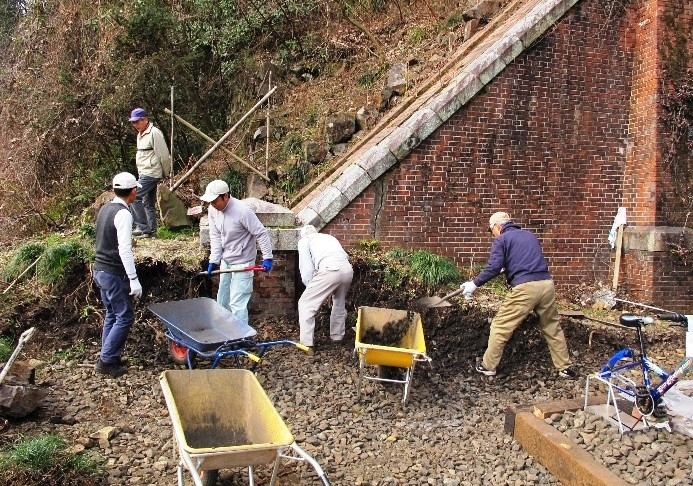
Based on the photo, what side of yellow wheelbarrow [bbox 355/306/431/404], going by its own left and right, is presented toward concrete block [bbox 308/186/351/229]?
front

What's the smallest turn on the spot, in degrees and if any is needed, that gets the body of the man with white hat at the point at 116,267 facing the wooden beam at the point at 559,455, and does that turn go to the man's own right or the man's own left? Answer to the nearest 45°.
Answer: approximately 90° to the man's own right

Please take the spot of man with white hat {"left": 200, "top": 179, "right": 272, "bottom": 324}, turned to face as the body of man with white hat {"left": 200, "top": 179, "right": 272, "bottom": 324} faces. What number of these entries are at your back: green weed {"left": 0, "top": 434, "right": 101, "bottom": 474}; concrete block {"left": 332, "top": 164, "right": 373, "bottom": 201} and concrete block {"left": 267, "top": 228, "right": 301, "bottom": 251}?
2

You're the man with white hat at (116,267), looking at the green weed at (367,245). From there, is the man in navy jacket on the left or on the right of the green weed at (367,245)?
right

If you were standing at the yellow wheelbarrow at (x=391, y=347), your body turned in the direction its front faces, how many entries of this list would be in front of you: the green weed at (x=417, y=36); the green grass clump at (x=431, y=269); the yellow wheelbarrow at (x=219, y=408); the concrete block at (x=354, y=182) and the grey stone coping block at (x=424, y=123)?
4

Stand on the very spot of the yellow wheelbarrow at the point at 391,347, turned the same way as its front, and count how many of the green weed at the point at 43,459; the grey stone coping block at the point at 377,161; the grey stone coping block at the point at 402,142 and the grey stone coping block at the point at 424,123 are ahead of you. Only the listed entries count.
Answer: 3

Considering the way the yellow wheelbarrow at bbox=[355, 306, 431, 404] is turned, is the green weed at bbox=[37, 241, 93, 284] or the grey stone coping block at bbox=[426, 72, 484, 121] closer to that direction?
the grey stone coping block

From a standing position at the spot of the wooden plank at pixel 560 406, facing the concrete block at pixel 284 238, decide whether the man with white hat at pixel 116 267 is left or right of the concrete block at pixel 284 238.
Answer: left

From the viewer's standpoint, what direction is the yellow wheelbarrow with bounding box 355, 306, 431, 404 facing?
away from the camera

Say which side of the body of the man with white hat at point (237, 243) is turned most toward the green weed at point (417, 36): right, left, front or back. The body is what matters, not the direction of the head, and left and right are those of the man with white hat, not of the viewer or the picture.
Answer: back

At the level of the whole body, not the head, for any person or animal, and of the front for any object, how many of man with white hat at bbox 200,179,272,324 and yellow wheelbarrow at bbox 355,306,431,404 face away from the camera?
1

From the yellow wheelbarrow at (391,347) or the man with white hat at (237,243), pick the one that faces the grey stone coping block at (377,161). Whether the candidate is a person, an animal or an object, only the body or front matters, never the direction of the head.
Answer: the yellow wheelbarrow

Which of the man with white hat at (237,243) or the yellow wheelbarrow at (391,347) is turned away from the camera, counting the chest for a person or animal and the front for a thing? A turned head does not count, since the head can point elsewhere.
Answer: the yellow wheelbarrow

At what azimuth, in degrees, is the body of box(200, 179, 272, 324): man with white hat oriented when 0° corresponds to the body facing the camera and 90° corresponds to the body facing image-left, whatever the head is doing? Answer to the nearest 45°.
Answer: approximately 45°

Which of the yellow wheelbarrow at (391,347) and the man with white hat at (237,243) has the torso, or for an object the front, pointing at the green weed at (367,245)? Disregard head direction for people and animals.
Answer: the yellow wheelbarrow

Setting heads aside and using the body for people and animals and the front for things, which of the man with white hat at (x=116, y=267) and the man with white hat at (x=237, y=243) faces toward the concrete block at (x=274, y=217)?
the man with white hat at (x=116, y=267)

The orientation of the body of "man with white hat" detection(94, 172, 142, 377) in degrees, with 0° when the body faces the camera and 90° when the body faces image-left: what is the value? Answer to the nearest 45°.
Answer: approximately 225°

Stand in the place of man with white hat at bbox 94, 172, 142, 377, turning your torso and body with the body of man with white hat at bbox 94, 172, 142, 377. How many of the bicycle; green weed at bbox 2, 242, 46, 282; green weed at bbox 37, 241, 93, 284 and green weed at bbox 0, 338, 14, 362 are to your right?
1

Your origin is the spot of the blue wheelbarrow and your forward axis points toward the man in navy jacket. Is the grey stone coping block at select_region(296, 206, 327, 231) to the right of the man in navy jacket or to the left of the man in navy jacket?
left
